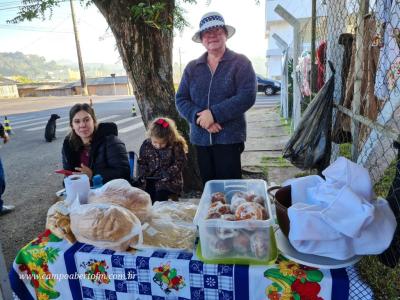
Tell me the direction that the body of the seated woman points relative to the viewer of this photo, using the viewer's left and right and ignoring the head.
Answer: facing the viewer and to the left of the viewer

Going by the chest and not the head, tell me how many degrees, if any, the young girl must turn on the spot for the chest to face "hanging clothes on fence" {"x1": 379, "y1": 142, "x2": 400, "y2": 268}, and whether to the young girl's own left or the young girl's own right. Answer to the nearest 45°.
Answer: approximately 90° to the young girl's own left

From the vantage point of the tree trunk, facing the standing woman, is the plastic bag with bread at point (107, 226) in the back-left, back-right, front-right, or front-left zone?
front-right

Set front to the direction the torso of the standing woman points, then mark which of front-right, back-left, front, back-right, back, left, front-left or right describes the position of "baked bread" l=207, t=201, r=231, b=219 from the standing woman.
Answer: front

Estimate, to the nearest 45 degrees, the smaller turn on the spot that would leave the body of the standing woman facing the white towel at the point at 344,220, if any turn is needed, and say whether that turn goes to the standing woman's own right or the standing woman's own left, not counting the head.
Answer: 0° — they already face it

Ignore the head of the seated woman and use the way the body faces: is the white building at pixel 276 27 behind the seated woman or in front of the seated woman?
behind

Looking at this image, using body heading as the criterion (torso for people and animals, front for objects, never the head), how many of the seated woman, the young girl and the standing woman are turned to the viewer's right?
0

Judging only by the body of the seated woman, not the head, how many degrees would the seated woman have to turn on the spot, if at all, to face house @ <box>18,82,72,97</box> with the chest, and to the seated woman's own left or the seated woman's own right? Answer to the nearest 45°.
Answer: approximately 135° to the seated woman's own right

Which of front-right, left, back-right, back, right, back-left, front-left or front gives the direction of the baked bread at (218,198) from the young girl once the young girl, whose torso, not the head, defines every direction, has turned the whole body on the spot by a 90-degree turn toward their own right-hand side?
back-left

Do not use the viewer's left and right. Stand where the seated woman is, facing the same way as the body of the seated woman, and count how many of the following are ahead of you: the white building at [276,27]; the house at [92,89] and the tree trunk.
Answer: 0

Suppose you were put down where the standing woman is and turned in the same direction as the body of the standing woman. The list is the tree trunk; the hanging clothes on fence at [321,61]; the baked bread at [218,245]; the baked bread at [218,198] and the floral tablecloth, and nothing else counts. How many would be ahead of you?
3

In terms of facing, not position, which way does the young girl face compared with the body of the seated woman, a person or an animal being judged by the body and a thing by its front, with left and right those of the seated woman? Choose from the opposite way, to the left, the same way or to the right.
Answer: the same way

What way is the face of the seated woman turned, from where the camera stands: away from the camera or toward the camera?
toward the camera

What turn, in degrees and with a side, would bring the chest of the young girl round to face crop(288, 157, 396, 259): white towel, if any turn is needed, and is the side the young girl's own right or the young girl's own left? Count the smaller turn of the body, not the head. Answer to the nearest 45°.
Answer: approximately 45° to the young girl's own left

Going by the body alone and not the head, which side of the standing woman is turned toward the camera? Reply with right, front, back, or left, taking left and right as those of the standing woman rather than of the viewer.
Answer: front

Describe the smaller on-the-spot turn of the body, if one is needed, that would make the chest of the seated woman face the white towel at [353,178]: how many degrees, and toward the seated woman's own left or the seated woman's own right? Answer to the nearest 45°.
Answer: approximately 90° to the seated woman's own left

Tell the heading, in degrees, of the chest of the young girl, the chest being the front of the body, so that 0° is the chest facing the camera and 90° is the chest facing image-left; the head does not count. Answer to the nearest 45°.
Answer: approximately 45°

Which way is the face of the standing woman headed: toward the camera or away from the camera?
toward the camera

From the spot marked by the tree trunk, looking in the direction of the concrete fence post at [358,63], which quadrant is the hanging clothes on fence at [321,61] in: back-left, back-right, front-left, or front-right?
front-left

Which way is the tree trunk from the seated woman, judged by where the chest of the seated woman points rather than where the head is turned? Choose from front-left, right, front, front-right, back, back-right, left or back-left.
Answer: back
